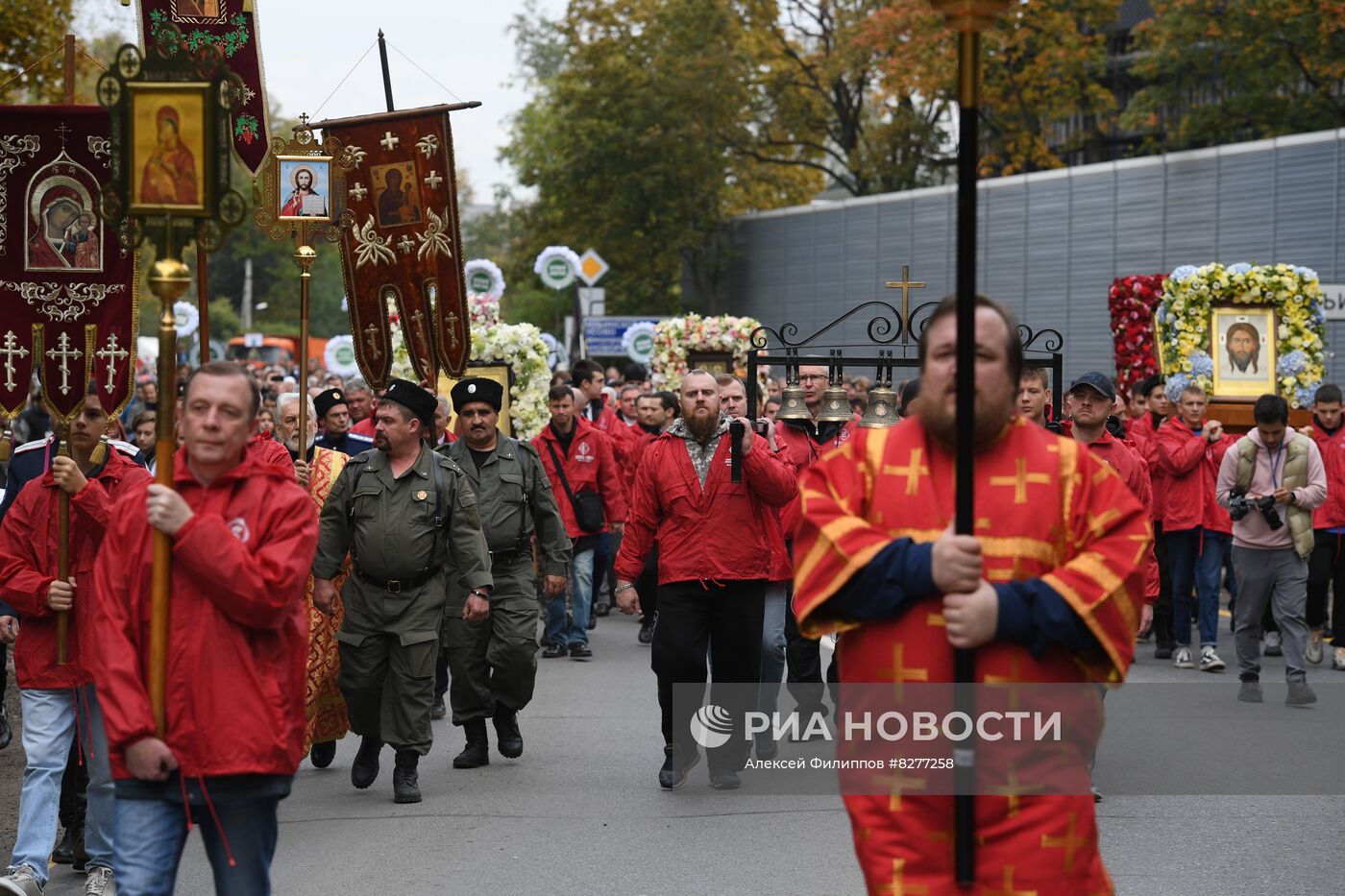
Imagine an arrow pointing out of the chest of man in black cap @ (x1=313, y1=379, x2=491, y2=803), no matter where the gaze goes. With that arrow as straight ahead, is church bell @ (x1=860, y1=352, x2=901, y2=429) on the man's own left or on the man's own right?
on the man's own left

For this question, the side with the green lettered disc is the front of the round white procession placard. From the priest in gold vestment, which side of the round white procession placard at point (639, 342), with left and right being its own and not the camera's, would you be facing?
front

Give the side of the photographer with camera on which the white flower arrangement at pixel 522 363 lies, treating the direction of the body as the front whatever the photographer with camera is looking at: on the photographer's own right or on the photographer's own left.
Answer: on the photographer's own right

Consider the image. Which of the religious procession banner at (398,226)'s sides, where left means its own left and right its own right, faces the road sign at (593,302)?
back

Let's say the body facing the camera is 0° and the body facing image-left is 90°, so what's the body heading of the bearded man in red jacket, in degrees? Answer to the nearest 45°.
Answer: approximately 0°

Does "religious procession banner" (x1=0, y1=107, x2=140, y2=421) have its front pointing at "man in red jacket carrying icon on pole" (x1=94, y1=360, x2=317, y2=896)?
yes

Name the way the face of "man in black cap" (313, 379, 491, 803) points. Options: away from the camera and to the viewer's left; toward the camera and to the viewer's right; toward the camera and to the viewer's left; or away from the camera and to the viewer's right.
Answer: toward the camera and to the viewer's left
